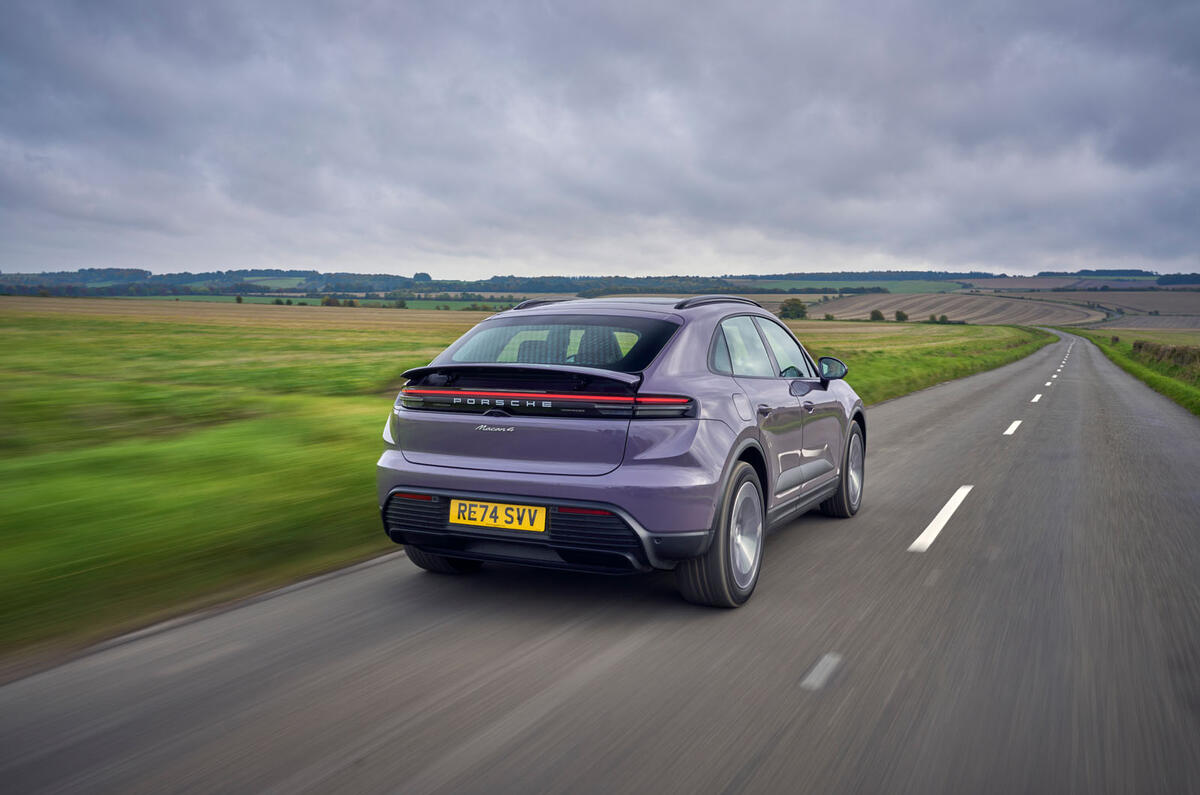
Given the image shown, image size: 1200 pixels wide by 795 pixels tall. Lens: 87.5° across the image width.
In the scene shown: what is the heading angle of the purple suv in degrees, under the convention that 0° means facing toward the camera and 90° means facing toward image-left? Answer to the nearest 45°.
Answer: approximately 225°
